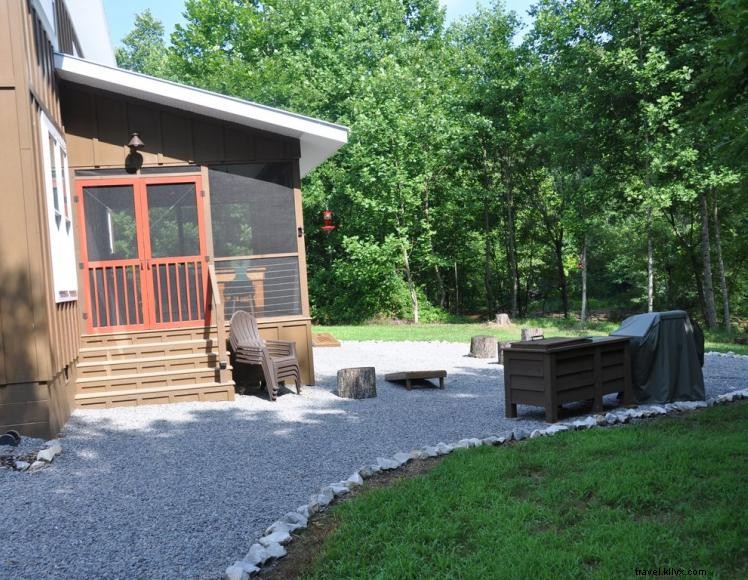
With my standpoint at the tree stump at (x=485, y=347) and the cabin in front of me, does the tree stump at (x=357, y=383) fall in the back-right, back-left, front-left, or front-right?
front-left

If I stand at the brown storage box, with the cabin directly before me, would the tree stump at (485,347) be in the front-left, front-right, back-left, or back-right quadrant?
front-right

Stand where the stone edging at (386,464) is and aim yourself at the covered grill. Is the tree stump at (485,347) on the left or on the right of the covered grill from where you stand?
left

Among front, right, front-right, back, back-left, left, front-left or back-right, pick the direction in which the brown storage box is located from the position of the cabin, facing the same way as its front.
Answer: front-left

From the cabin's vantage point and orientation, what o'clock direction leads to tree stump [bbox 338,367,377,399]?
The tree stump is roughly at 10 o'clock from the cabin.

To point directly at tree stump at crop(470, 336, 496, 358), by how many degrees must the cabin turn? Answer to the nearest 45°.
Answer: approximately 90° to its left

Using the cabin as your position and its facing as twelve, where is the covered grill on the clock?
The covered grill is roughly at 10 o'clock from the cabin.

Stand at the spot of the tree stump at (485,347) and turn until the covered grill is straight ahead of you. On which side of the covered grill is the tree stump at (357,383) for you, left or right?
right

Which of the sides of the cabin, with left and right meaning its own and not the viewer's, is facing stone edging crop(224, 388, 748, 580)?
front

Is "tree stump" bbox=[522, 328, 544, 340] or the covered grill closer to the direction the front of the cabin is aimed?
the covered grill
